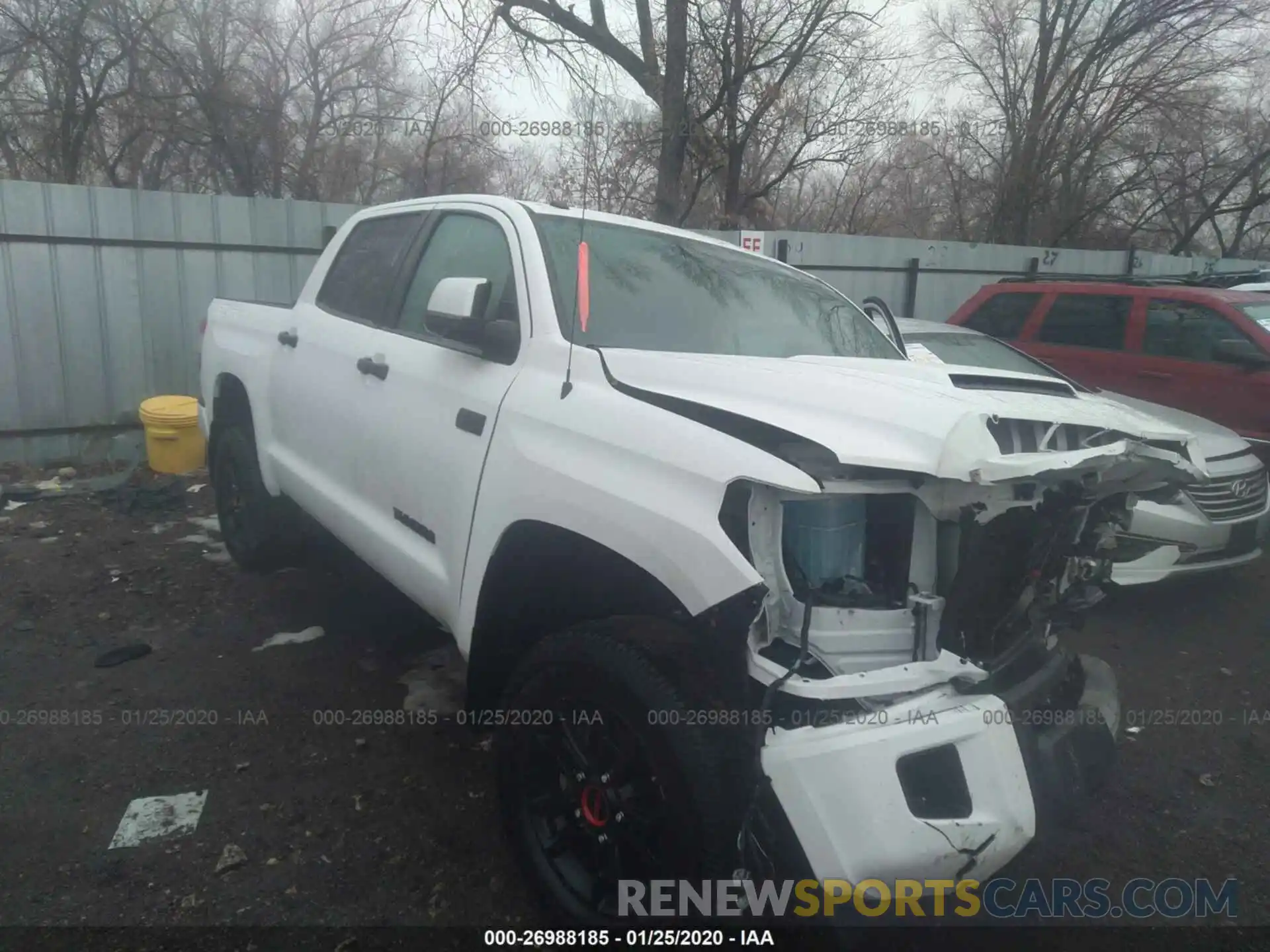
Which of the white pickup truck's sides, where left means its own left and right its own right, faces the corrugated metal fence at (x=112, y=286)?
back

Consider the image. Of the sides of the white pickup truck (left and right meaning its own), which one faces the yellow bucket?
back

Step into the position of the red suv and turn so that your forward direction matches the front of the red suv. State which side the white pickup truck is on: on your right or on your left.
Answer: on your right

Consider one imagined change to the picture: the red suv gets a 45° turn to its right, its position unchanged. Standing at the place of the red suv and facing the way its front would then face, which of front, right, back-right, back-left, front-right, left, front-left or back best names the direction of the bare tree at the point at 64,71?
right

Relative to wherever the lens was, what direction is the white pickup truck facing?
facing the viewer and to the right of the viewer

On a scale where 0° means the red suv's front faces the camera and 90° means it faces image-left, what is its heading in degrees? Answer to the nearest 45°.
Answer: approximately 315°

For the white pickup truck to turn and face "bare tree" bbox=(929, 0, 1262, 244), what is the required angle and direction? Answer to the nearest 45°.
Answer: approximately 135° to its left

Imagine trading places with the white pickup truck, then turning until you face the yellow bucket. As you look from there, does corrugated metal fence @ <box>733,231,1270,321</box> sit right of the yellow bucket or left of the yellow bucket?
right

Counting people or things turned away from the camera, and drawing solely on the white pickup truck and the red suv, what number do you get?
0
